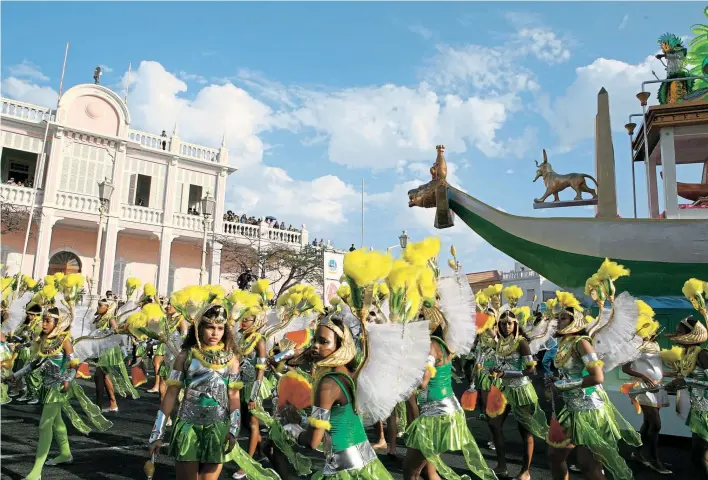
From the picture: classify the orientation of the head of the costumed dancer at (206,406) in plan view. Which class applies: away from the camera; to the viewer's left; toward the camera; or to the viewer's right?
toward the camera

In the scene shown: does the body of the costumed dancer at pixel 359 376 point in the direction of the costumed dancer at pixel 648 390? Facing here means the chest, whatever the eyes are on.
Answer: no

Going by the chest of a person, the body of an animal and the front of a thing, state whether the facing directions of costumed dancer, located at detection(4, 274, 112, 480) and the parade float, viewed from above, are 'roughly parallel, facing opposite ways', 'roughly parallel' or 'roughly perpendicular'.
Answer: roughly perpendicular

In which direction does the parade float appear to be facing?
to the viewer's left

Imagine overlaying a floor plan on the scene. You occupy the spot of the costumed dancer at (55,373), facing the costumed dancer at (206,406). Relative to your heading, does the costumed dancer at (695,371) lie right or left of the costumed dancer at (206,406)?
left

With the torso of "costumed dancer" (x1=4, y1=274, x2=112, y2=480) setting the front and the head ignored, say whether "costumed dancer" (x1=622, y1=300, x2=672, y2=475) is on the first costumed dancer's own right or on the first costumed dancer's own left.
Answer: on the first costumed dancer's own left

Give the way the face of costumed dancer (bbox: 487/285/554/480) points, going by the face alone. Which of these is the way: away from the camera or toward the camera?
toward the camera

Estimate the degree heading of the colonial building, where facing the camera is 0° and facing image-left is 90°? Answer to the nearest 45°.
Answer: approximately 315°
